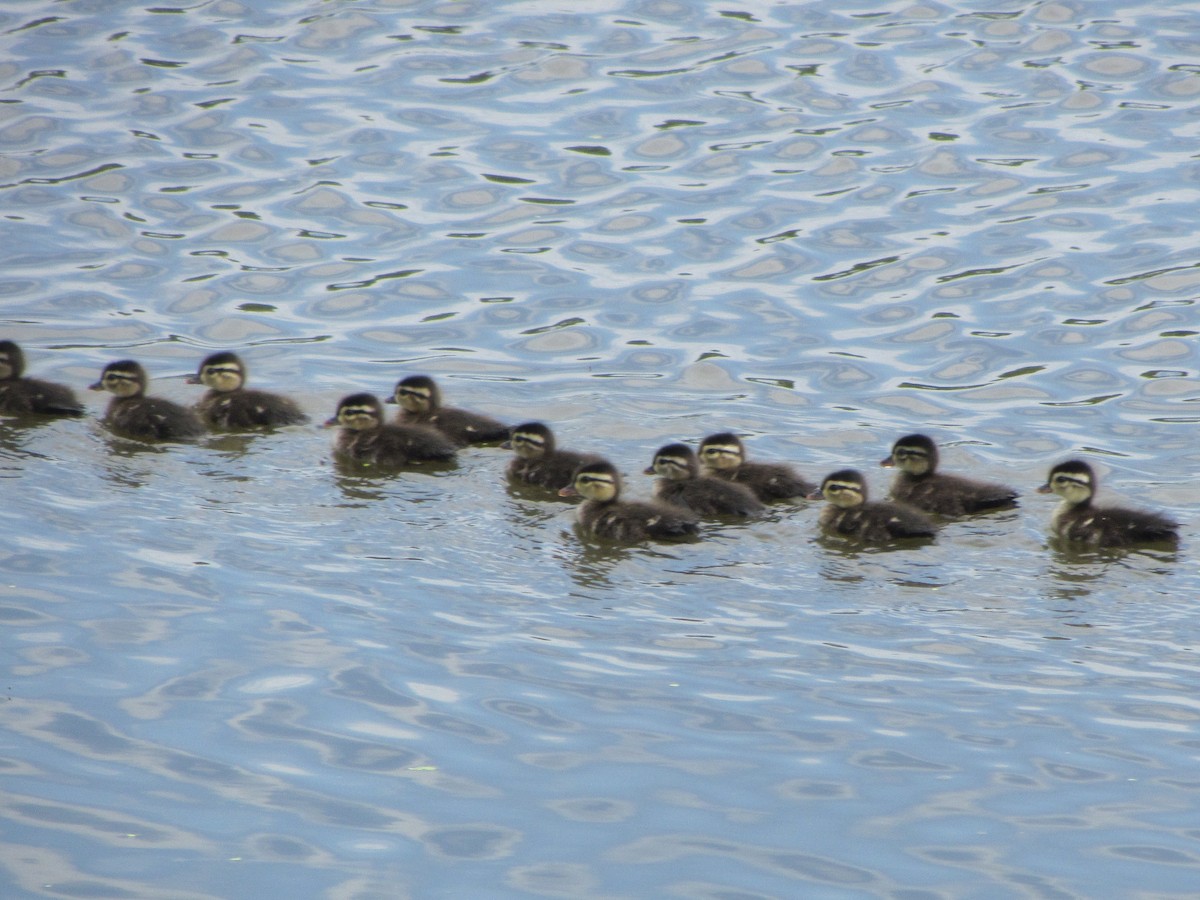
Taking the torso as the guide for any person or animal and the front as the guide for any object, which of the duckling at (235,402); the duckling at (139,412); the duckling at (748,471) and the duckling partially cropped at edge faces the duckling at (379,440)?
the duckling at (748,471)

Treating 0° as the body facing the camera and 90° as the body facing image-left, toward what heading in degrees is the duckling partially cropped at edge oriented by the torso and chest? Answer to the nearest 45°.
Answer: approximately 90°

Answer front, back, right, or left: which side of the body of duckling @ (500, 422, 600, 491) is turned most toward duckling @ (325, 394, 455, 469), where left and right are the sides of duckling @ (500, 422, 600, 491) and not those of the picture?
front

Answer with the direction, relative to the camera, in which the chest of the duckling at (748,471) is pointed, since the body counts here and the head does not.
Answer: to the viewer's left

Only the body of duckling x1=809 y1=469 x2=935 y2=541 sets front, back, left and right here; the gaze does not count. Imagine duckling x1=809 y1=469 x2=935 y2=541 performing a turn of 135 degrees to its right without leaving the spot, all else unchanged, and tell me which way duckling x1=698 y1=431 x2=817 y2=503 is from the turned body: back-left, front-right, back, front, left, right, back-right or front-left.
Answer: left

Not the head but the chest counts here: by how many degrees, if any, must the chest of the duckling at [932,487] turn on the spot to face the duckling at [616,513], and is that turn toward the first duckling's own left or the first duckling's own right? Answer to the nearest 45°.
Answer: approximately 45° to the first duckling's own left

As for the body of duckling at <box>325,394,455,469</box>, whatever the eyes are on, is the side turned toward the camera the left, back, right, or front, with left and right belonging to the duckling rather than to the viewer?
left

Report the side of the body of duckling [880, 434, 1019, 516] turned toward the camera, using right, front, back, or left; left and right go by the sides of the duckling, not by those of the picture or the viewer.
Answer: left

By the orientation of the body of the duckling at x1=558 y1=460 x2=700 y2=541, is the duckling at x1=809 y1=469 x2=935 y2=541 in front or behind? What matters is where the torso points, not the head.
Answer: behind

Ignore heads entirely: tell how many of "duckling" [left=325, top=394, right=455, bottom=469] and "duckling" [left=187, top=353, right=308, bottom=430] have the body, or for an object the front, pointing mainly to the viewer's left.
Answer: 2

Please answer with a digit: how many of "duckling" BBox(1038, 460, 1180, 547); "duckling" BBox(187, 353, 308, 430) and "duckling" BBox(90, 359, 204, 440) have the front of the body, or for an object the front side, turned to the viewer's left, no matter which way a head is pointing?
3

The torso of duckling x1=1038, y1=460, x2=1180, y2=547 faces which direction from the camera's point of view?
to the viewer's left

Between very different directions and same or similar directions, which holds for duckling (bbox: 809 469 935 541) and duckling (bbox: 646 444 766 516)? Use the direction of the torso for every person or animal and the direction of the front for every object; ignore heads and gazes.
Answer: same or similar directions

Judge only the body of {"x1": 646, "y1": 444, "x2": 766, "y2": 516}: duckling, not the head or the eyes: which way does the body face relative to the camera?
to the viewer's left

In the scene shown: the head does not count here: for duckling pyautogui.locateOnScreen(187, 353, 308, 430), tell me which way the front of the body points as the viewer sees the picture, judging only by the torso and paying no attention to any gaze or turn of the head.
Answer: to the viewer's left

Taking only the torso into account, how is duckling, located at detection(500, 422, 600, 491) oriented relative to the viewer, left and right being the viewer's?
facing to the left of the viewer

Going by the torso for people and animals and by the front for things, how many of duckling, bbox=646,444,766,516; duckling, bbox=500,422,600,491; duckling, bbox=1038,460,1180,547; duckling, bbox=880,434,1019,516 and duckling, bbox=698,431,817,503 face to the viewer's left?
5
